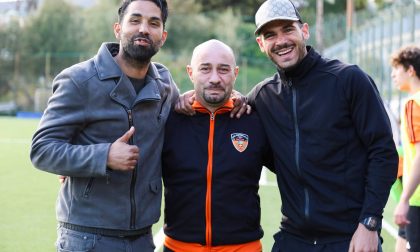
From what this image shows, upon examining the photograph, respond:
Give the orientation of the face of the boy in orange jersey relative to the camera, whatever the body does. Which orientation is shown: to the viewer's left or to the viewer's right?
to the viewer's left

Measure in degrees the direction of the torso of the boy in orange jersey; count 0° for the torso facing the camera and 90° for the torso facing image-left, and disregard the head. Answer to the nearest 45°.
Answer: approximately 90°

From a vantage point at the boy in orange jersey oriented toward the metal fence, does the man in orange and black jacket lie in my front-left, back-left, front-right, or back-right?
back-left

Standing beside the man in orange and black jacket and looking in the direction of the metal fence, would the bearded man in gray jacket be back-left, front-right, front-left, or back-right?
back-left

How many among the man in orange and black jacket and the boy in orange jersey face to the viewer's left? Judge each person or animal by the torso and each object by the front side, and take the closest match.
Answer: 1

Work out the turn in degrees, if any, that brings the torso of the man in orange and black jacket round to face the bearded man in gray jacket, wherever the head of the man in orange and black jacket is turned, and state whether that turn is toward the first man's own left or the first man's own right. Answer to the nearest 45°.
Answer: approximately 45° to the first man's own right

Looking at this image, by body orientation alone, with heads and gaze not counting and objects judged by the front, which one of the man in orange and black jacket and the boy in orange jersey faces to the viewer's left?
the boy in orange jersey

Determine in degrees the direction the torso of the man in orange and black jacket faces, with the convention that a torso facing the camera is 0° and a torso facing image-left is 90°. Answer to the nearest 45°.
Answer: approximately 0°

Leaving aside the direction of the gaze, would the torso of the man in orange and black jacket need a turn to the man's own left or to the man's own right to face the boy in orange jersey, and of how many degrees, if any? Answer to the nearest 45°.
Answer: approximately 135° to the man's own left
